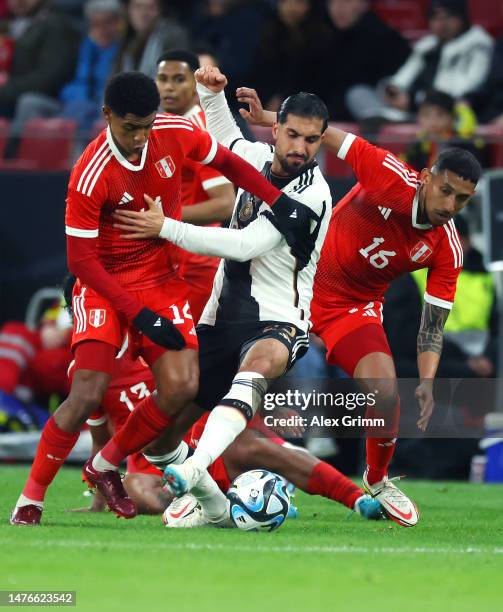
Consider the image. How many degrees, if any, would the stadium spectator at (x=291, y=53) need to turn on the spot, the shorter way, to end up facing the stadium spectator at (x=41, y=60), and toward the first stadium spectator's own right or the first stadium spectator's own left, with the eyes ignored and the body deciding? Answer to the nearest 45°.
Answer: approximately 90° to the first stadium spectator's own right

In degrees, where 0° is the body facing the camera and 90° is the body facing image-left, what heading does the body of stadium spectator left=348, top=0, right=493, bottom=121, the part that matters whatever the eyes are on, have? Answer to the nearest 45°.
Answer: approximately 45°

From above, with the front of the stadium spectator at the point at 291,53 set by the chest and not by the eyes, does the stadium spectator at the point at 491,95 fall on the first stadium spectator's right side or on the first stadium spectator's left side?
on the first stadium spectator's left side

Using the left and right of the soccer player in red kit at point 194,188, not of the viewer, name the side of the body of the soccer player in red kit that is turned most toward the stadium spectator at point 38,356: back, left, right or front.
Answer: right

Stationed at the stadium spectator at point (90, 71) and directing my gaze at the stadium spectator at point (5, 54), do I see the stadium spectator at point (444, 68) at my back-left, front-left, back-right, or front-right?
back-right

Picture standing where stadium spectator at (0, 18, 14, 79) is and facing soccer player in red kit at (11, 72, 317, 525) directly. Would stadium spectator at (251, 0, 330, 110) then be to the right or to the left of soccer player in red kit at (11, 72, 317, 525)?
left

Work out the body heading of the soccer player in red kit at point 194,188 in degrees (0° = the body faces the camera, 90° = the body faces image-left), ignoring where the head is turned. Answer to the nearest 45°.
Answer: approximately 45°

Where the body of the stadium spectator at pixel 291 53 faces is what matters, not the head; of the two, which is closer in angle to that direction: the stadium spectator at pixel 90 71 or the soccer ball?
the soccer ball

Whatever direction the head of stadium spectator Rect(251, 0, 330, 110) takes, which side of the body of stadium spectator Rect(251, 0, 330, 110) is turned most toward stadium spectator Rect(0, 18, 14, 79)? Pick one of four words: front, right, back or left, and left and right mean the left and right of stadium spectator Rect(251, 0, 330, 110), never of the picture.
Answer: right

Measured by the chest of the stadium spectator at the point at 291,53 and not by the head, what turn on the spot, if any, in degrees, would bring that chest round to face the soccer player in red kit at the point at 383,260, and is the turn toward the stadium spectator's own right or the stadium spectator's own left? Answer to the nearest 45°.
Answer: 0° — they already face them
